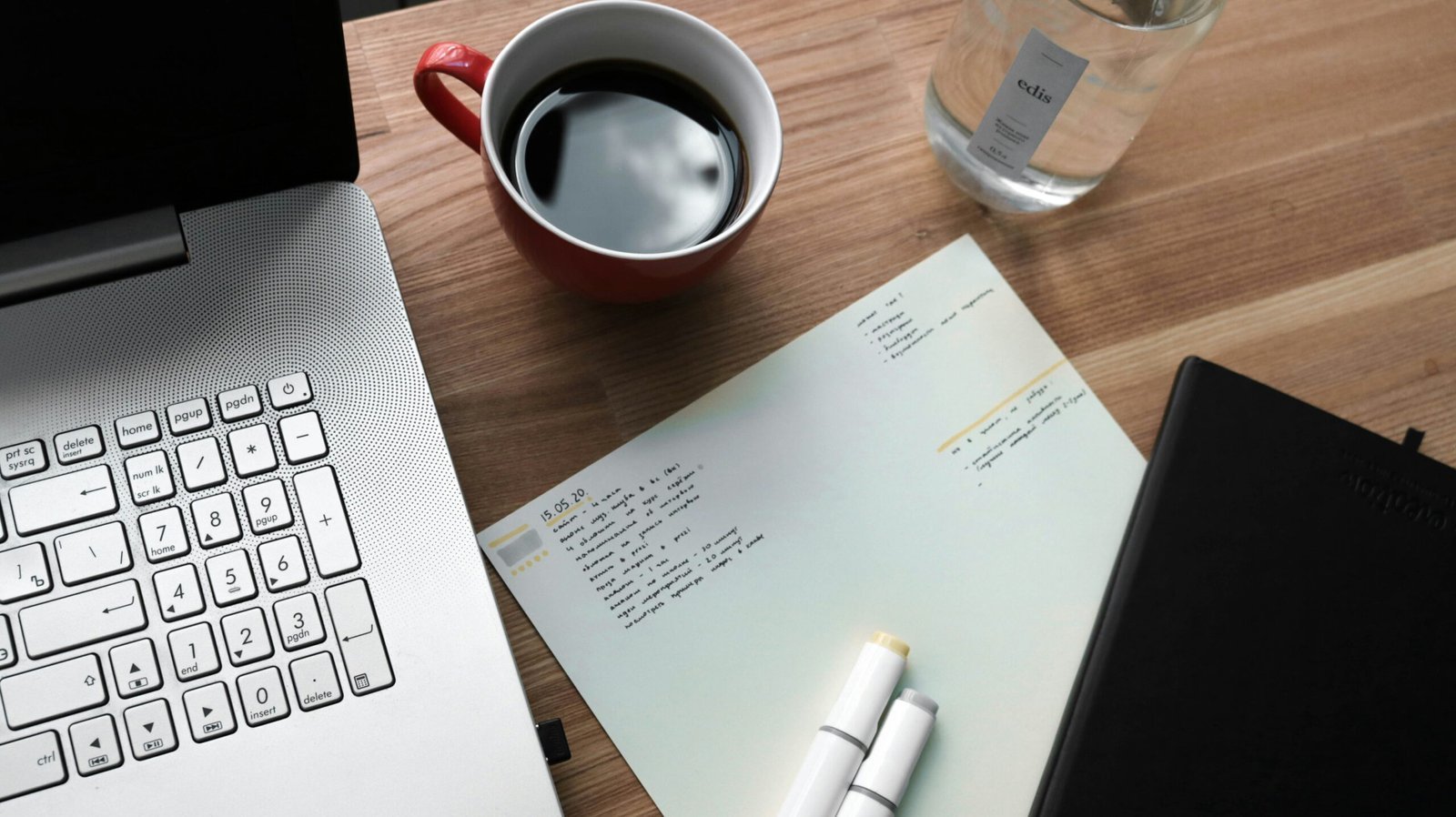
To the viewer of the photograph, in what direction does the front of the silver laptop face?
facing the viewer
